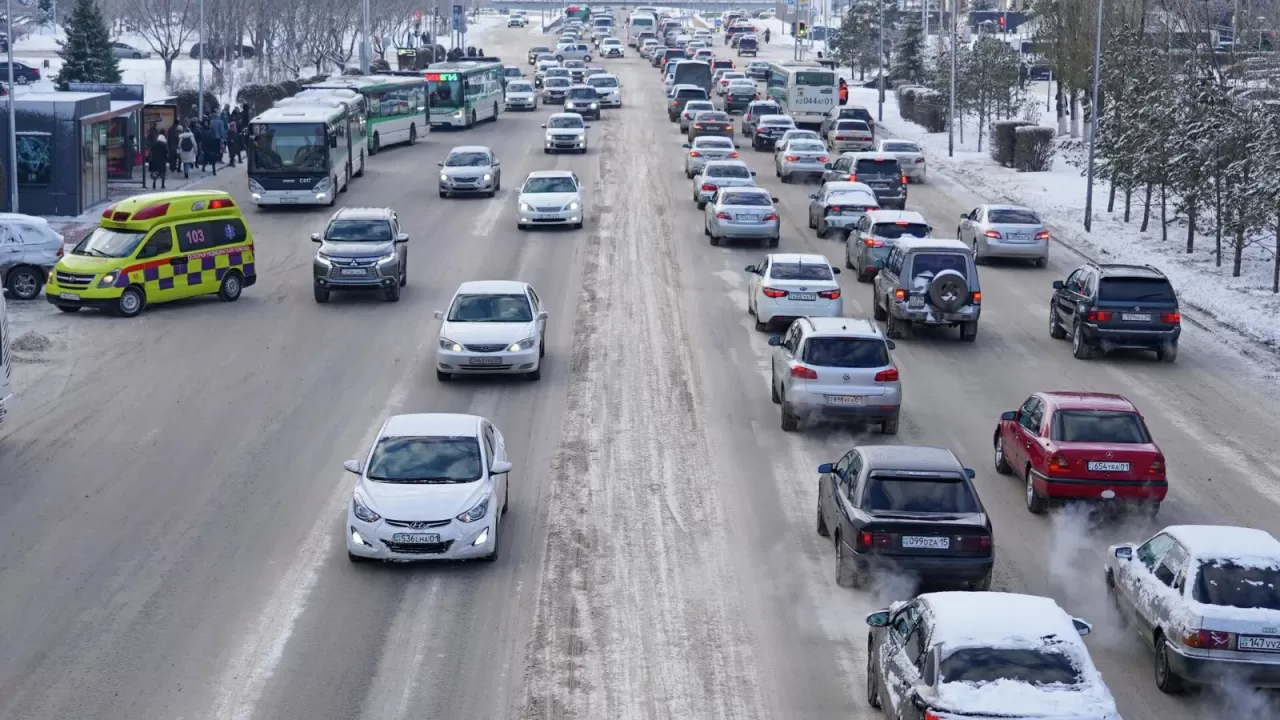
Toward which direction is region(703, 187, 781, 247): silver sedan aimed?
away from the camera

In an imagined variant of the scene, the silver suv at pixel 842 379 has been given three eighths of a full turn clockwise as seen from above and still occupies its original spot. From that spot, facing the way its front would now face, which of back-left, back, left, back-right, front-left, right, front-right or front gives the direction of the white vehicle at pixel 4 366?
back-right

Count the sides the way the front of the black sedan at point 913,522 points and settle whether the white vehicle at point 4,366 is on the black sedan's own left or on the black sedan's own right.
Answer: on the black sedan's own left

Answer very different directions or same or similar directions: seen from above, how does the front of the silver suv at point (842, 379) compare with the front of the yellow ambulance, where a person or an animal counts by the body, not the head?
very different directions

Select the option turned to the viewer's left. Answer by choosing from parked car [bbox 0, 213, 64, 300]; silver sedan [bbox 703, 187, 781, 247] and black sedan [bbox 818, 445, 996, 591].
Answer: the parked car

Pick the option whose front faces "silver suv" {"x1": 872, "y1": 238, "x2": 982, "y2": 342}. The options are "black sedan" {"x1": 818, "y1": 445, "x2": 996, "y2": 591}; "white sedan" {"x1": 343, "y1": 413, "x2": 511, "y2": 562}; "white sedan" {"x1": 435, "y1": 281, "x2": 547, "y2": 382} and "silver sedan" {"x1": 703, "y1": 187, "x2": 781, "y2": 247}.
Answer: the black sedan

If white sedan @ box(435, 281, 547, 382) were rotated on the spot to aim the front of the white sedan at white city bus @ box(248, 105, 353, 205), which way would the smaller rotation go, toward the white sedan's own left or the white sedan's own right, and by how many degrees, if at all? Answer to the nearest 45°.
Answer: approximately 180°

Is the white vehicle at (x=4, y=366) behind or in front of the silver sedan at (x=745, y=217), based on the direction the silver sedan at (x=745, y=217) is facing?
behind

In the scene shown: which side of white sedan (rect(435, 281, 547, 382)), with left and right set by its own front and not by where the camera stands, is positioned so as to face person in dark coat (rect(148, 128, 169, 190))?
back

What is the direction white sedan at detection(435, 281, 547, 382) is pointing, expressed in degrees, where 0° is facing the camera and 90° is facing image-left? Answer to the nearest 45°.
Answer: approximately 0°

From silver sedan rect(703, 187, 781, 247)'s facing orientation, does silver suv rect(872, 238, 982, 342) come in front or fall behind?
behind

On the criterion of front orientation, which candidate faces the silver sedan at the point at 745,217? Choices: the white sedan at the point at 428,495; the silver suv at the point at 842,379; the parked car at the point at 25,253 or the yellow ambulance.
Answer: the silver suv

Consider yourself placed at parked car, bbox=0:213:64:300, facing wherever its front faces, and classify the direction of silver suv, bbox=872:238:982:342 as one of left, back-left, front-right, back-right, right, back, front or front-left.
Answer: back-left

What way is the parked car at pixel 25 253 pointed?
to the viewer's left

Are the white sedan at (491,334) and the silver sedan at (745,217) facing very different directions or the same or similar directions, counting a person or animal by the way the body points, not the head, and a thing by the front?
very different directions
